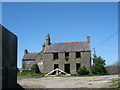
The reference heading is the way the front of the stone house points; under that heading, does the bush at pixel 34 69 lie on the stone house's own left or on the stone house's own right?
on the stone house's own right

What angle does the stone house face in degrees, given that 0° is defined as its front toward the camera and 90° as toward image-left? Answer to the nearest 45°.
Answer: approximately 0°

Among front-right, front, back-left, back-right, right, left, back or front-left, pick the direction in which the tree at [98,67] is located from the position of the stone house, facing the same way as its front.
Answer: front-left
